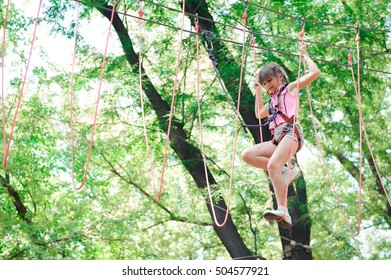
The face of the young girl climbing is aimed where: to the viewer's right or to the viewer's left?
to the viewer's left

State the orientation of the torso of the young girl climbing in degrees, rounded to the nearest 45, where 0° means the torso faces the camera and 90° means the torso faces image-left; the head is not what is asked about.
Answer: approximately 45°
